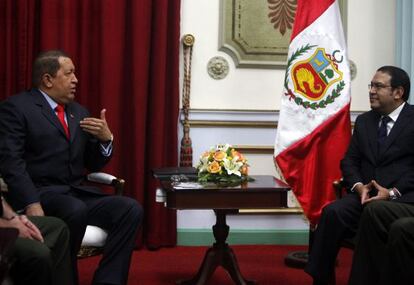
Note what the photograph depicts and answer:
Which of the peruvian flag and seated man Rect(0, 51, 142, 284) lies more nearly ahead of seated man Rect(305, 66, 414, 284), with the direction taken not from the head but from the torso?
the seated man

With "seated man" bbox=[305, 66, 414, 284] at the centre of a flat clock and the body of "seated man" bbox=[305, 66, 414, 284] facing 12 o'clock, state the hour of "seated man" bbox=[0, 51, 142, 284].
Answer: "seated man" bbox=[0, 51, 142, 284] is roughly at 1 o'clock from "seated man" bbox=[305, 66, 414, 284].

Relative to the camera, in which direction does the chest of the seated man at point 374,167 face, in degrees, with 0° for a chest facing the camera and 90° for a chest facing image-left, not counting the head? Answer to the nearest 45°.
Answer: approximately 45°

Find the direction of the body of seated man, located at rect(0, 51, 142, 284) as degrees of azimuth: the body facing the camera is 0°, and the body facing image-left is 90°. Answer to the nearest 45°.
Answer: approximately 315°

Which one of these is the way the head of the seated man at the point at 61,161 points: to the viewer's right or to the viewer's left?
to the viewer's right

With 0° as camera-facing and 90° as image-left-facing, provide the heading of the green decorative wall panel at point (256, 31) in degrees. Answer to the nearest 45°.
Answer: approximately 0°

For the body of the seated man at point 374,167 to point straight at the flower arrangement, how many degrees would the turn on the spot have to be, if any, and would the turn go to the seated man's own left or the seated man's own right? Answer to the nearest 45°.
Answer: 0° — they already face it

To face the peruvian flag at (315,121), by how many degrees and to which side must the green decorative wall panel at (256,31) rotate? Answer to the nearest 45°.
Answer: approximately 45° to its left

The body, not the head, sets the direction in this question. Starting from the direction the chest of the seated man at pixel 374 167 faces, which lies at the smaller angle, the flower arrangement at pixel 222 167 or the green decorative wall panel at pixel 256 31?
the flower arrangement

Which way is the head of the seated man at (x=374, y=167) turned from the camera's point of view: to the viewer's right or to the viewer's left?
to the viewer's left
